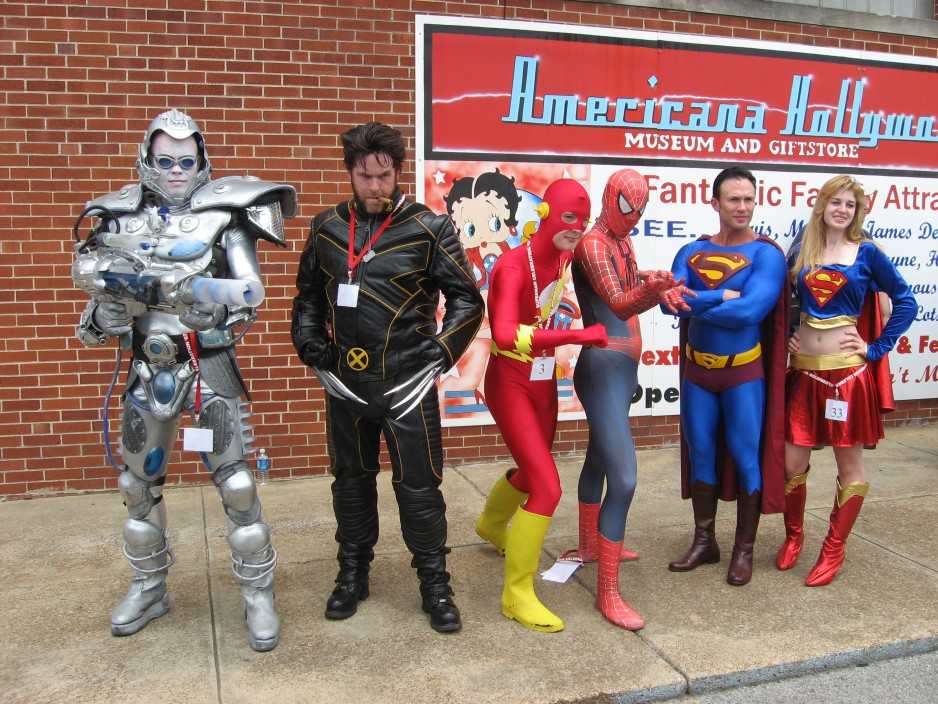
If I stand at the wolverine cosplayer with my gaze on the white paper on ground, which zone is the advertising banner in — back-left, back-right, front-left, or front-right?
front-left

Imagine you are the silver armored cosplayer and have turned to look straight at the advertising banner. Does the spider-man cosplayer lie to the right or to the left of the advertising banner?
right

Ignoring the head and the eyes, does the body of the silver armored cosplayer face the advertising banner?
no

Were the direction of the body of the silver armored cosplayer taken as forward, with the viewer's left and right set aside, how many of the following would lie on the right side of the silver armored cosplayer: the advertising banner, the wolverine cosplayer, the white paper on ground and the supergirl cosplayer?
0

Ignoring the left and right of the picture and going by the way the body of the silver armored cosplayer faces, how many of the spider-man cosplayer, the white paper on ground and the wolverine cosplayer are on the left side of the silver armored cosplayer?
3

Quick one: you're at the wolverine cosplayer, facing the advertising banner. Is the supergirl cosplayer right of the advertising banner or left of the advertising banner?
right

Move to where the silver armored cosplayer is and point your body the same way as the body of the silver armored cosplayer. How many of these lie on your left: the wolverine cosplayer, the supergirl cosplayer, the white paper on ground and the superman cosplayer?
4

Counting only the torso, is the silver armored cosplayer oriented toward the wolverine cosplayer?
no

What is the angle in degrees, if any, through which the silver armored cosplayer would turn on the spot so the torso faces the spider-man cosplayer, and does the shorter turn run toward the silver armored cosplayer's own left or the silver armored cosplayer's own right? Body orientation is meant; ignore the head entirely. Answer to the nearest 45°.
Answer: approximately 90° to the silver armored cosplayer's own left

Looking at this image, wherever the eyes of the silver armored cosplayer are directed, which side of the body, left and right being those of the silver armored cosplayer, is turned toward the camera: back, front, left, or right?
front

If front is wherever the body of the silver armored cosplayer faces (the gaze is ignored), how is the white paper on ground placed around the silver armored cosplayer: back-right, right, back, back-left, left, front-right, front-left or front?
left

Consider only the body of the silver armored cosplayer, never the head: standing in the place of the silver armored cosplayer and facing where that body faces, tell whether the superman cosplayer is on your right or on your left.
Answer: on your left

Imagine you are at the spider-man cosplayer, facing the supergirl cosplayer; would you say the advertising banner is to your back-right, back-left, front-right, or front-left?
front-left

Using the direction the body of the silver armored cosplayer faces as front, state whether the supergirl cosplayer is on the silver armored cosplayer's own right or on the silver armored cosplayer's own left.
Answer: on the silver armored cosplayer's own left

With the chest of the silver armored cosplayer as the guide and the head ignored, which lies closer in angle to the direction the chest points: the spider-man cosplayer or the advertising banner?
the spider-man cosplayer

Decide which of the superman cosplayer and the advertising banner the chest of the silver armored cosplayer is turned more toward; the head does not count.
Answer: the superman cosplayer
